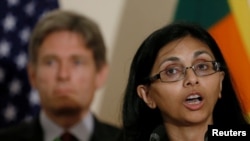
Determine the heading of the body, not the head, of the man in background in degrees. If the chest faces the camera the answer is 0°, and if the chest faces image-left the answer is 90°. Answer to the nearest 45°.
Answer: approximately 0°

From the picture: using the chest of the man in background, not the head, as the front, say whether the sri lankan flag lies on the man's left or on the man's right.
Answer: on the man's left
